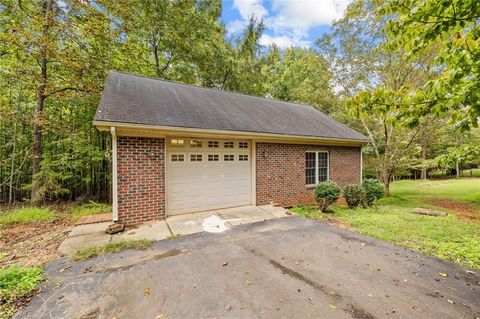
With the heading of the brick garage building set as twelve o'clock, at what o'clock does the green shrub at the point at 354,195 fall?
The green shrub is roughly at 10 o'clock from the brick garage building.

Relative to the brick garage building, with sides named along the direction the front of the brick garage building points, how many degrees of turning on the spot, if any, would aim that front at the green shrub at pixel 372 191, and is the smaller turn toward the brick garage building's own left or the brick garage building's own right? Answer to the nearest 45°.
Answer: approximately 45° to the brick garage building's own left
